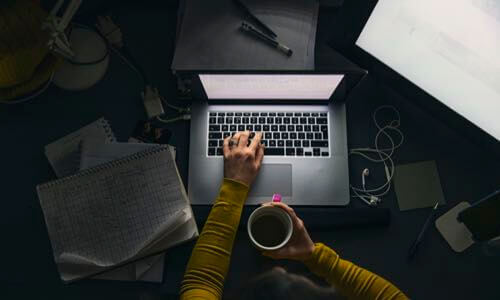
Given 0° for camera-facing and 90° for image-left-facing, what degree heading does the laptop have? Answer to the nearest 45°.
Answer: approximately 0°
